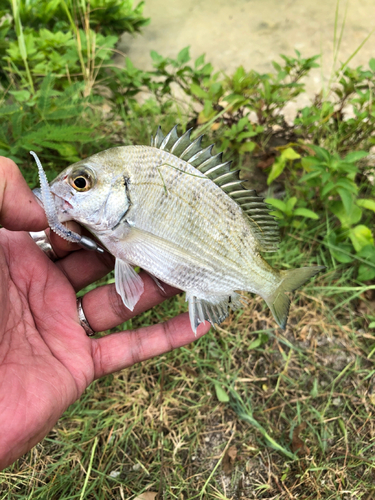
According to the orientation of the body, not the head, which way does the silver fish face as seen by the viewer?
to the viewer's left

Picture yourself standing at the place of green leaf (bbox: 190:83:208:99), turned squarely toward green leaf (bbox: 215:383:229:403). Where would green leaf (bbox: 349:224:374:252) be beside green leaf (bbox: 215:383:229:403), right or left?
left

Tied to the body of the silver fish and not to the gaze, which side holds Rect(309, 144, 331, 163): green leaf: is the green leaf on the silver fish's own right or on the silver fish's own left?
on the silver fish's own right

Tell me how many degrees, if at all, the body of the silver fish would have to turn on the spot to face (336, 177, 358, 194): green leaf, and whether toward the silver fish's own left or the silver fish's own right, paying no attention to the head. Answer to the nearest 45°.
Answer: approximately 135° to the silver fish's own right

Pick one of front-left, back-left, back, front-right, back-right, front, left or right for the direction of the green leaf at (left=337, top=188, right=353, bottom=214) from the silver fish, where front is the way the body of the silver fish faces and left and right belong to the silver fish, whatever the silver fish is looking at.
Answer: back-right

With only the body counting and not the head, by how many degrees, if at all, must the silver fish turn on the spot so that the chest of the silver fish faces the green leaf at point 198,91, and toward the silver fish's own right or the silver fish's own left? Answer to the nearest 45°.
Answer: approximately 90° to the silver fish's own right

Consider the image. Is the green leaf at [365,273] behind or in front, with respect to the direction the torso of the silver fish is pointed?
behind

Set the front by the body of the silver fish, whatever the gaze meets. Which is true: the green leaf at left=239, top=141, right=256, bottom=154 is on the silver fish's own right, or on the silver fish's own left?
on the silver fish's own right
